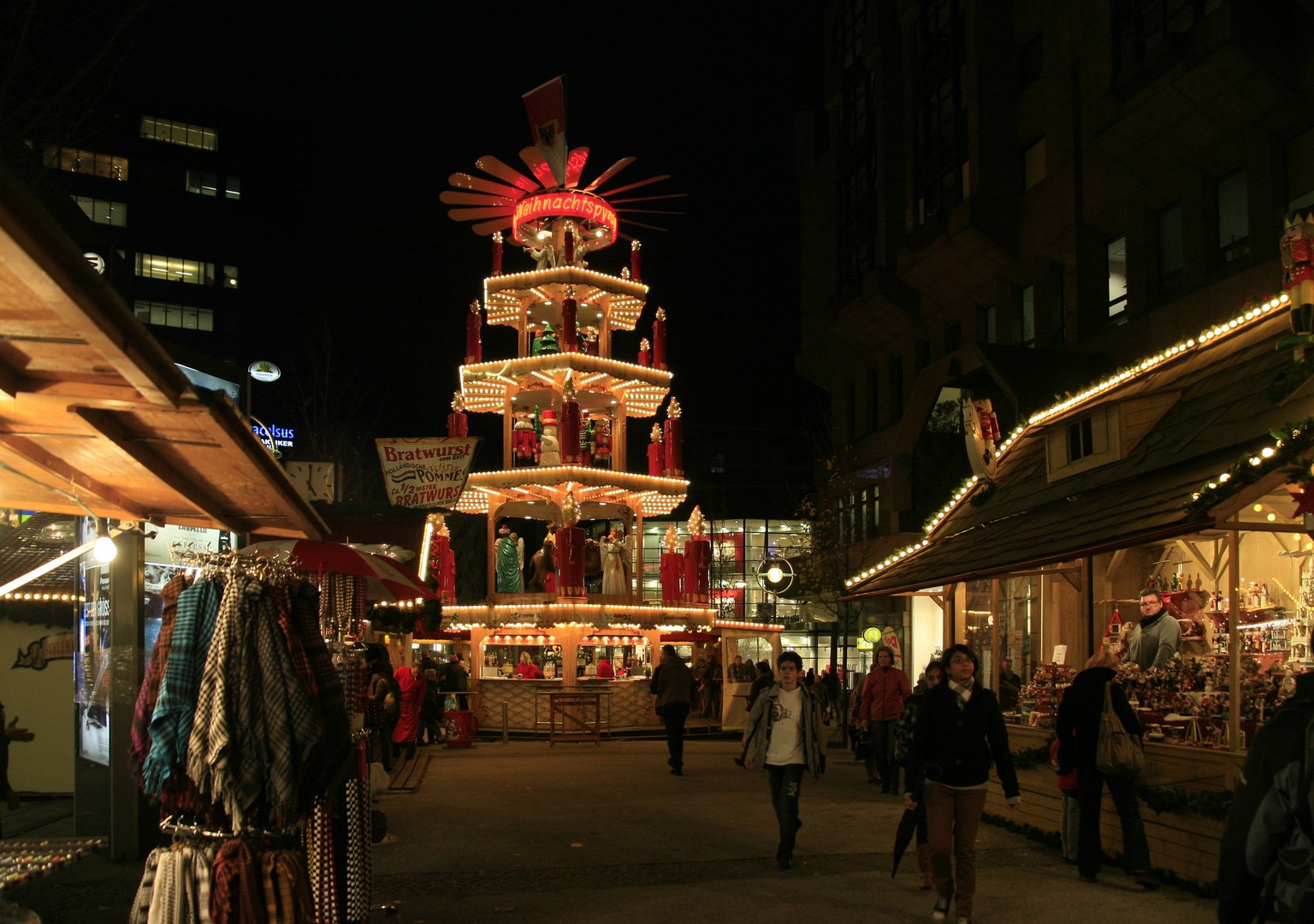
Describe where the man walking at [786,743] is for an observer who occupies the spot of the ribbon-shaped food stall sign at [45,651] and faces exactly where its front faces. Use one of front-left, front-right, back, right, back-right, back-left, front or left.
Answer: front-left

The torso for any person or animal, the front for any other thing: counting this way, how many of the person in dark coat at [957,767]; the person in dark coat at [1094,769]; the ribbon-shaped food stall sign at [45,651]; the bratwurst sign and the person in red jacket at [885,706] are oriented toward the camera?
4

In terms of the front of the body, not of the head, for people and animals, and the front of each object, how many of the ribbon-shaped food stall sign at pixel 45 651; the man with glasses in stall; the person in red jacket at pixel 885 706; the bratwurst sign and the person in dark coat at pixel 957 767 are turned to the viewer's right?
0

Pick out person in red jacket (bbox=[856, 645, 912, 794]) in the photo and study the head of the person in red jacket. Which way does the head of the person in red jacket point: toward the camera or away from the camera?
toward the camera

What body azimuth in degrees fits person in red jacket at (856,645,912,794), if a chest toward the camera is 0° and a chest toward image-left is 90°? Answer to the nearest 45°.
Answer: approximately 0°

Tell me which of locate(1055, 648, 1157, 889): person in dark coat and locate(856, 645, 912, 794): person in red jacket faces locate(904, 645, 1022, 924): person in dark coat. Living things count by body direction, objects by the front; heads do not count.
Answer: the person in red jacket

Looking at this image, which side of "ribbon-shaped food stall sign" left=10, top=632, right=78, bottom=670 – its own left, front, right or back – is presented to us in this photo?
front

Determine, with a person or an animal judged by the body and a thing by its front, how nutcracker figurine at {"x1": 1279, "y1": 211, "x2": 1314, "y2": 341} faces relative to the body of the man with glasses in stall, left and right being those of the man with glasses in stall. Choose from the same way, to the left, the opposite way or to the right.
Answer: the same way

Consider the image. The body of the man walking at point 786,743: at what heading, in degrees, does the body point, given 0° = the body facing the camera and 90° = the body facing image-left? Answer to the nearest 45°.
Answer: approximately 0°

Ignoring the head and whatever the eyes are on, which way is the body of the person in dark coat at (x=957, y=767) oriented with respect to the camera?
toward the camera

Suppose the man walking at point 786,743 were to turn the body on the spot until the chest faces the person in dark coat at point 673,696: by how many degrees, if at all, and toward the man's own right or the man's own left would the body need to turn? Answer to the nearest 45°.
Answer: approximately 180°

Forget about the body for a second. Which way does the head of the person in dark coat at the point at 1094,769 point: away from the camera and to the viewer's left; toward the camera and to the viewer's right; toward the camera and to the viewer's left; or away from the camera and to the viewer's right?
away from the camera and to the viewer's right

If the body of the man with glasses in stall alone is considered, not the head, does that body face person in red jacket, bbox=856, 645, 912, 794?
no

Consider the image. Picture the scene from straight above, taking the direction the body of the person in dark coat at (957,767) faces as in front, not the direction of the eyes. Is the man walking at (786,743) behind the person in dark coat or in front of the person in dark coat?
behind

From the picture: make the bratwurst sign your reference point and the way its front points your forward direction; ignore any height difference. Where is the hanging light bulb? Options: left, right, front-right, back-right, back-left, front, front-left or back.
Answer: front

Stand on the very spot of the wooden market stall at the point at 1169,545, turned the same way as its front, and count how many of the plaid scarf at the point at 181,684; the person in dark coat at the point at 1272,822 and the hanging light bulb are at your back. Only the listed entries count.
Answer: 0
